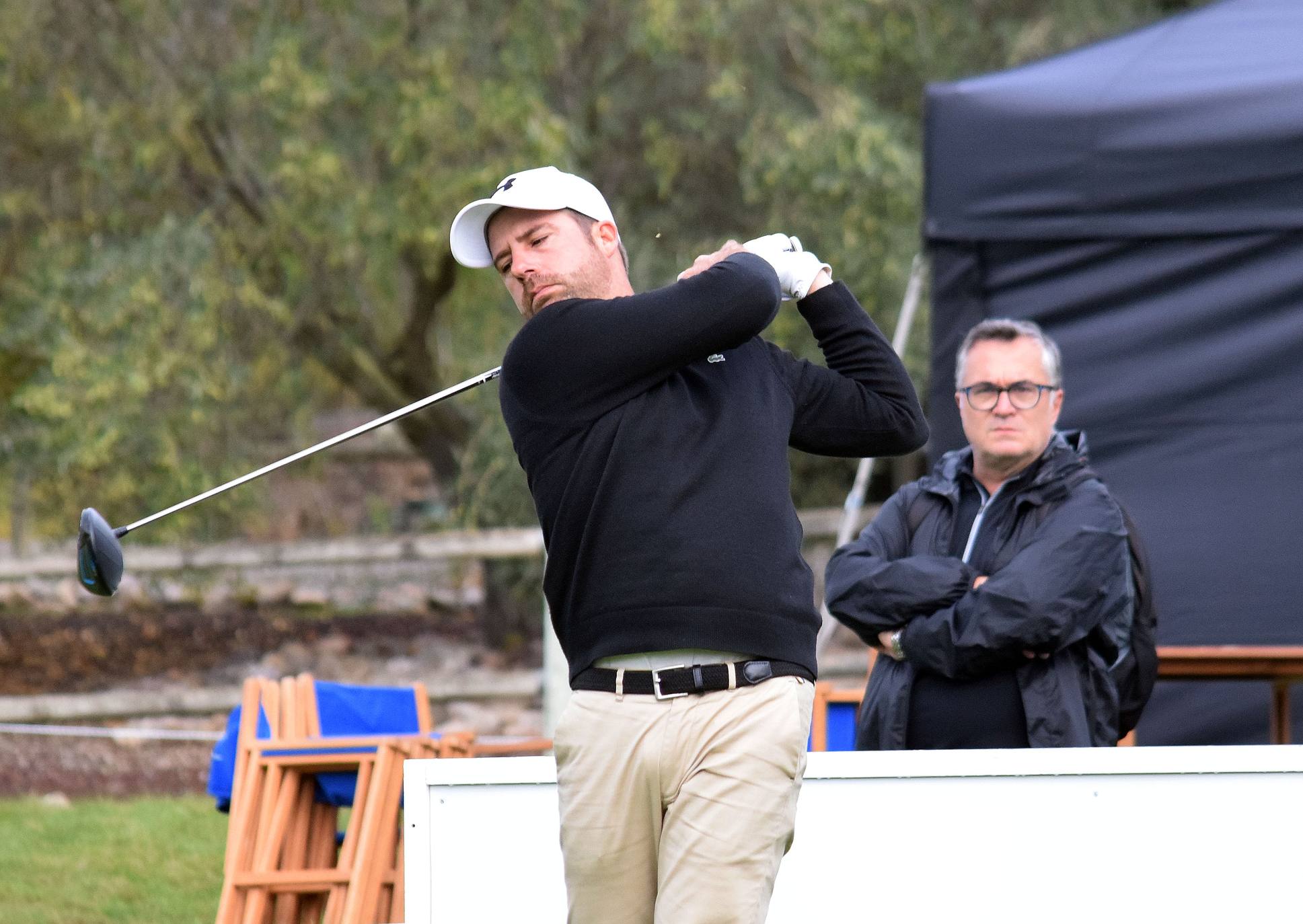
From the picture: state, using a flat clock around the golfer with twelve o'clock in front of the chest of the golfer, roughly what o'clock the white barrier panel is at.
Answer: The white barrier panel is roughly at 7 o'clock from the golfer.

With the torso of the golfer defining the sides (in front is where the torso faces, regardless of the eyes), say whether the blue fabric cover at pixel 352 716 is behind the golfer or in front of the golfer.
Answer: behind

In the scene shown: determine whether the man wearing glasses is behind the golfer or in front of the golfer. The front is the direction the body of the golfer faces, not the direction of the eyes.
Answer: behind

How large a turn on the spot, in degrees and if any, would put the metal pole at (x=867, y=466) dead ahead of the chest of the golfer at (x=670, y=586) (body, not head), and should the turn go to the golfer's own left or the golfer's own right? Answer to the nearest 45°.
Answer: approximately 180°

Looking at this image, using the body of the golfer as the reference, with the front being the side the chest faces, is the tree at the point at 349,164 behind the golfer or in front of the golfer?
behind
